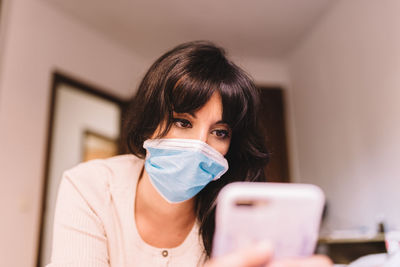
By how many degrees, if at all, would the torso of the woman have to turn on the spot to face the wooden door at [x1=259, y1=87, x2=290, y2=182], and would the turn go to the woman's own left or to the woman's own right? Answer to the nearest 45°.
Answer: approximately 135° to the woman's own left

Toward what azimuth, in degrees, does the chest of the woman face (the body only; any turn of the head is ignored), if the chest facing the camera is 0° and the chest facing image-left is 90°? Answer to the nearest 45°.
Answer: approximately 315°
